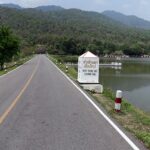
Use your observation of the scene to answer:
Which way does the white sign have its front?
toward the camera
